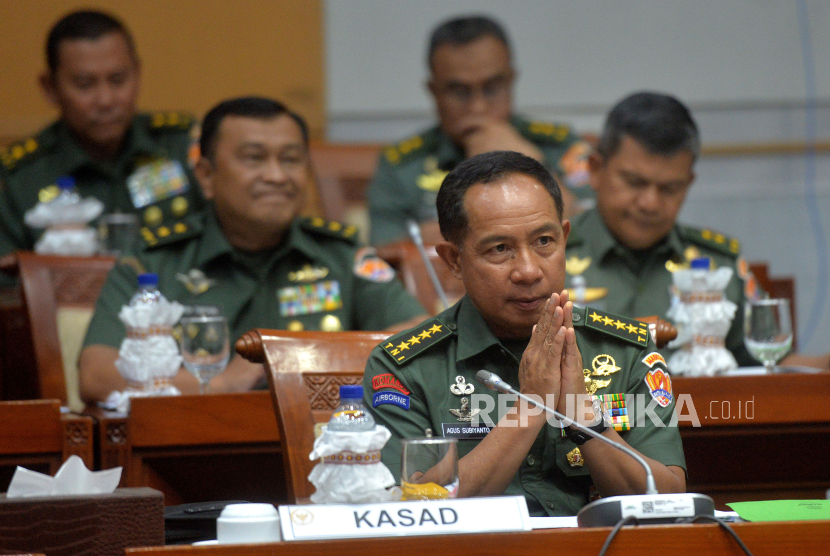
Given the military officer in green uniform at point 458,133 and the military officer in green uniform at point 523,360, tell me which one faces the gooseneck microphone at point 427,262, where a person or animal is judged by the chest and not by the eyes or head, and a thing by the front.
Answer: the military officer in green uniform at point 458,133

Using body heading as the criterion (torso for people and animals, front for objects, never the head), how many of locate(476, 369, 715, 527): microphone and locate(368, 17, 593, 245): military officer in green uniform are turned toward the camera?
1

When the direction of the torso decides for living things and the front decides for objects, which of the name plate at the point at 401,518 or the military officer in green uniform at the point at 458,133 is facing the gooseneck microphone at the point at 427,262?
the military officer in green uniform

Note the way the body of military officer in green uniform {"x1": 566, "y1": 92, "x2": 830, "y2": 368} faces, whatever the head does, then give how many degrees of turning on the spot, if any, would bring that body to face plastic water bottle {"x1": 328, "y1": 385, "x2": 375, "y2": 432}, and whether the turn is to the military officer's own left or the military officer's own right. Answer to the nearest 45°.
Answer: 0° — they already face it

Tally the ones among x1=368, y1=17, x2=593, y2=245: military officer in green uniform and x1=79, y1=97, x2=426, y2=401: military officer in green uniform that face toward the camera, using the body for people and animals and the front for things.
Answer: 2
